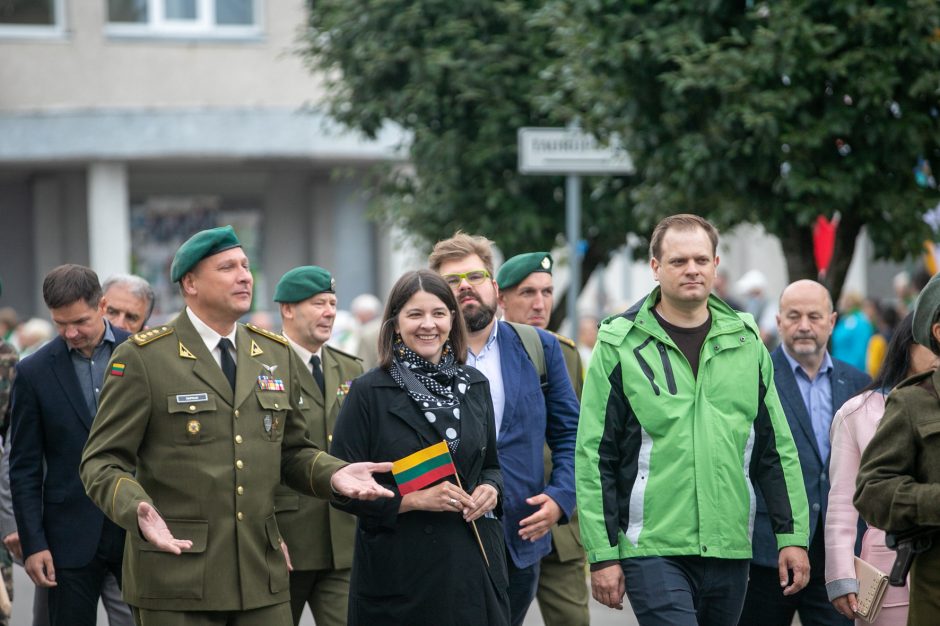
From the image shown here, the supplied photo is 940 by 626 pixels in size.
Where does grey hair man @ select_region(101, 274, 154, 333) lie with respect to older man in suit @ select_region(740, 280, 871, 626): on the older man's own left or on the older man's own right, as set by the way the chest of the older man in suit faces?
on the older man's own right

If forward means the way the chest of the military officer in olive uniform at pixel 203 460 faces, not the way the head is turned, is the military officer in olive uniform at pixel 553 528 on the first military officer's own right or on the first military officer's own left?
on the first military officer's own left

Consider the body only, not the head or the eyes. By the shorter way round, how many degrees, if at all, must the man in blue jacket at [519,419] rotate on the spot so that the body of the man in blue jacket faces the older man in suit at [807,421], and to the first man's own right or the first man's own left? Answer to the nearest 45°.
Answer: approximately 135° to the first man's own left

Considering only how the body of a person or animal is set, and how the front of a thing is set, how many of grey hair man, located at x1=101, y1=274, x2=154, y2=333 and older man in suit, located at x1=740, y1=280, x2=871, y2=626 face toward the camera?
2

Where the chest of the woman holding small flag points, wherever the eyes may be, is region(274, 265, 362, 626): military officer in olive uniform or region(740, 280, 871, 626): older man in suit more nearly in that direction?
the older man in suit

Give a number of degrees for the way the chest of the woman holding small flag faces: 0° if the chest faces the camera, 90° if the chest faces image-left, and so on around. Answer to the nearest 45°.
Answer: approximately 315°

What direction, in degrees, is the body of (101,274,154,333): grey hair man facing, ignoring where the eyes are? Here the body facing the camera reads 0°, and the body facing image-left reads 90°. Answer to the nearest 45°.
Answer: approximately 0°

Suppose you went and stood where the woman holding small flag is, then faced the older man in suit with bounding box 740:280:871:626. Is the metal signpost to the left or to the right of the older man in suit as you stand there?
left

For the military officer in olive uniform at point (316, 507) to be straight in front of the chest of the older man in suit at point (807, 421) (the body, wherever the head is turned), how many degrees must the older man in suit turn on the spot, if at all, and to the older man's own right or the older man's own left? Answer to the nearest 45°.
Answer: approximately 90° to the older man's own right

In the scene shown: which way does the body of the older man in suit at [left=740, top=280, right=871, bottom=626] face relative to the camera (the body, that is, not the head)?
toward the camera

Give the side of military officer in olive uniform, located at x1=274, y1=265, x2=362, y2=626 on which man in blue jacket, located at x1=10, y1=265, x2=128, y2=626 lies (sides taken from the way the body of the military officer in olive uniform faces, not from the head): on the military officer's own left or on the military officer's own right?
on the military officer's own right

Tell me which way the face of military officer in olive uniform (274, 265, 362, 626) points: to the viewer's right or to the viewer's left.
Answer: to the viewer's right

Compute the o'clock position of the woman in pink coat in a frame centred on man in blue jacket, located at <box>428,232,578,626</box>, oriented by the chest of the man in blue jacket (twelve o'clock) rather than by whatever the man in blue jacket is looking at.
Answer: The woman in pink coat is roughly at 8 o'clock from the man in blue jacket.

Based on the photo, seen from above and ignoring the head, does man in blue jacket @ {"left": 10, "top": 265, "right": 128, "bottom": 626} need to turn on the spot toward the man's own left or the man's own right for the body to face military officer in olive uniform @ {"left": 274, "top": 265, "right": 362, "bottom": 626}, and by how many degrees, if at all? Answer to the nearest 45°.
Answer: approximately 45° to the man's own left

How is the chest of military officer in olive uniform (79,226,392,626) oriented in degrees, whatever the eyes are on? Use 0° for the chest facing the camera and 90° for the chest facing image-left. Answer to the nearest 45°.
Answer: approximately 315°

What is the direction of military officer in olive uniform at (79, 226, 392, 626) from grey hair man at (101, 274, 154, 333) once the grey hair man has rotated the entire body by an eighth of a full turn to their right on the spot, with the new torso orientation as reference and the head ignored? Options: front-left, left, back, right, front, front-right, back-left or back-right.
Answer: front-left
